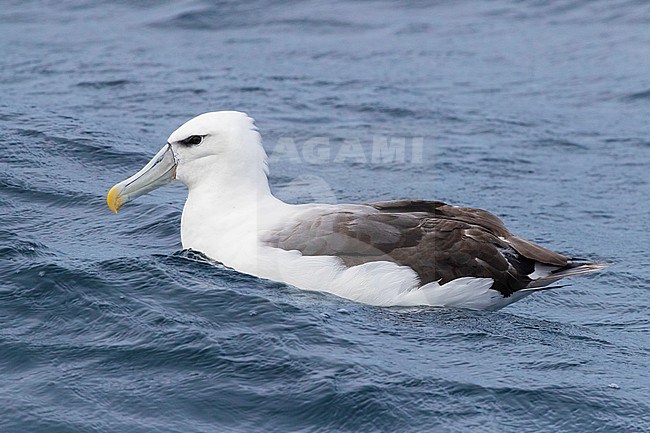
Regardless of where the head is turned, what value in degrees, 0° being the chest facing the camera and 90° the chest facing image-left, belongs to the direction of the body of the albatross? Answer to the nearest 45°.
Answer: approximately 90°
